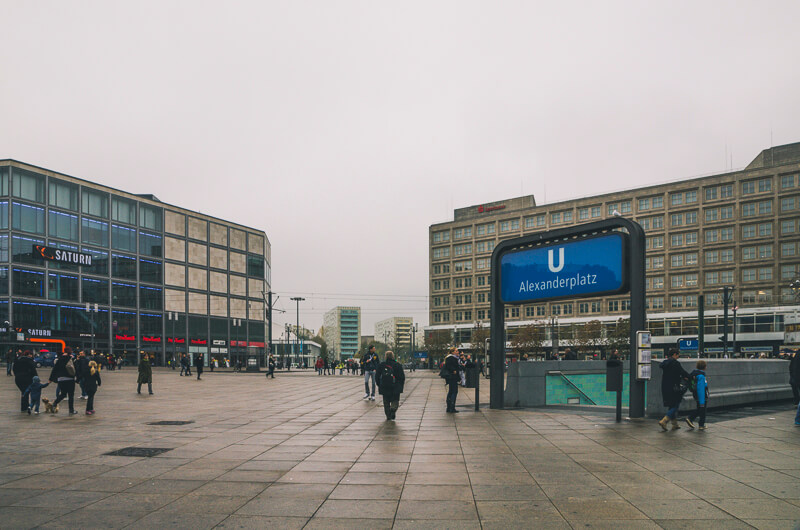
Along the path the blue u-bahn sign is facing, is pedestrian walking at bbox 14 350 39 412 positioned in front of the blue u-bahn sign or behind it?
in front

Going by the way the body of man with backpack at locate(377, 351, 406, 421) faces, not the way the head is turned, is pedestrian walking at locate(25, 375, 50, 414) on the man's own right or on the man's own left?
on the man's own left

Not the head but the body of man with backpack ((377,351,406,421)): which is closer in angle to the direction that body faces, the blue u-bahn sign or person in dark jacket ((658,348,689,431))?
the blue u-bahn sign

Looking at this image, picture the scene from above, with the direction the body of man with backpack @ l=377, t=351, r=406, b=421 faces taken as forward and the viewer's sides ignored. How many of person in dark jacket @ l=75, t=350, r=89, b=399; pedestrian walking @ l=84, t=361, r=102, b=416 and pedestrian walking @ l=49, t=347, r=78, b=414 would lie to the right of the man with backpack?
0

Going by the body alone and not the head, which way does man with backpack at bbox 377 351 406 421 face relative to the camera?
away from the camera

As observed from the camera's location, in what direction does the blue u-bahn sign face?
facing the viewer and to the left of the viewer

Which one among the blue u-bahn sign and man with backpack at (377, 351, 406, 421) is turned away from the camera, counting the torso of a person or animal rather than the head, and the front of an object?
the man with backpack

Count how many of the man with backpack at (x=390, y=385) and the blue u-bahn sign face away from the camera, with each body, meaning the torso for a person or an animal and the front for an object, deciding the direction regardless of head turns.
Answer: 1

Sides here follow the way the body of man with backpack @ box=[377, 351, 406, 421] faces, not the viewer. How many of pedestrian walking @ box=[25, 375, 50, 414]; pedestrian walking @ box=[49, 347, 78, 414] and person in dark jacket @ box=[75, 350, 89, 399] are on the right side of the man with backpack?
0
